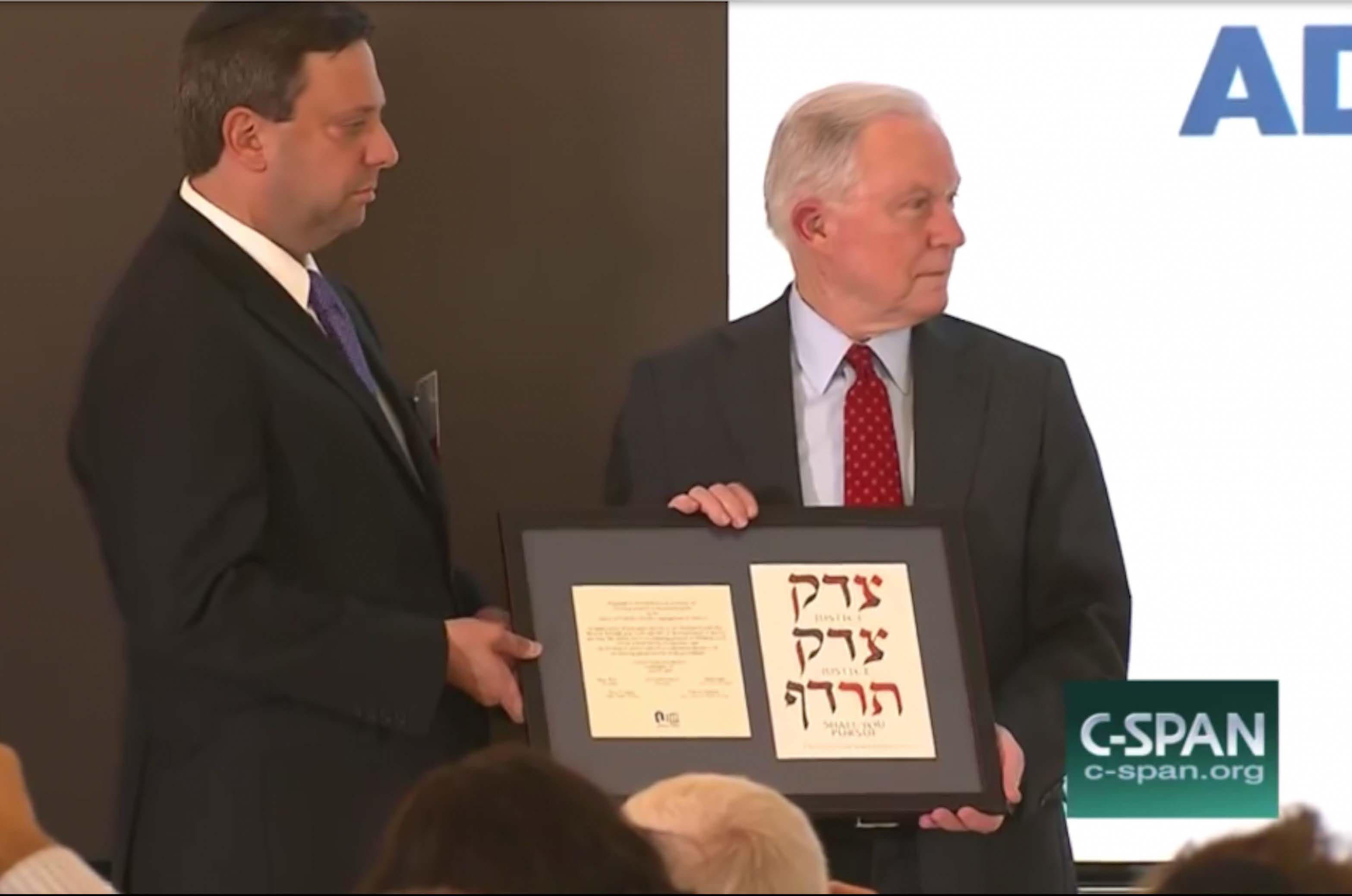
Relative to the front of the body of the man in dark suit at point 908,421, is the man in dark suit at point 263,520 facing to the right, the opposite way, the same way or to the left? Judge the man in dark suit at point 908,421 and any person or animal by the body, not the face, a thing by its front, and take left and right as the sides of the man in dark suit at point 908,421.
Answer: to the left

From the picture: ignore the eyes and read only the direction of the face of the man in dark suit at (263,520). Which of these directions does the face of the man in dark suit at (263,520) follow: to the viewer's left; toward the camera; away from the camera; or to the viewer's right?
to the viewer's right

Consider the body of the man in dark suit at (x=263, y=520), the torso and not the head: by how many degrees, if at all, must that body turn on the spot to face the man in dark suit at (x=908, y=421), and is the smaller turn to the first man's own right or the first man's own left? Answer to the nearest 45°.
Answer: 0° — they already face them

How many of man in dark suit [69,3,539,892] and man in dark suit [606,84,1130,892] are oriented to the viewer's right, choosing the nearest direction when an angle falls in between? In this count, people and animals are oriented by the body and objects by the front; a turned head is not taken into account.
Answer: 1

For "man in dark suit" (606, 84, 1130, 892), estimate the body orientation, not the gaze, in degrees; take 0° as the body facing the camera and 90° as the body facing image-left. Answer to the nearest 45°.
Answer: approximately 0°

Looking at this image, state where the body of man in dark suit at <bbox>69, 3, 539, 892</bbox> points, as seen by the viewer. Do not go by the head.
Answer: to the viewer's right

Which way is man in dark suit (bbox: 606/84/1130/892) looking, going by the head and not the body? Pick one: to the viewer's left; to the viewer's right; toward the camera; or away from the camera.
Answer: to the viewer's right

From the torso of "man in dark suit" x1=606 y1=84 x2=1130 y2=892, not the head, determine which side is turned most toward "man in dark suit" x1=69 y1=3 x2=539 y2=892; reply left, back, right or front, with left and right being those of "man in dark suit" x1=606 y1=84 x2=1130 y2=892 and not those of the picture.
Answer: right
